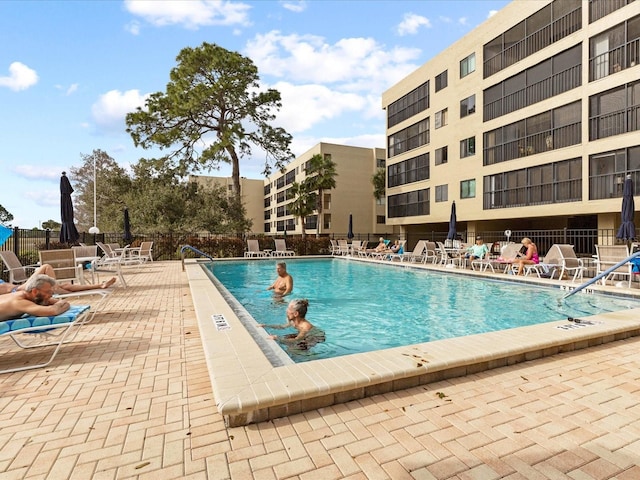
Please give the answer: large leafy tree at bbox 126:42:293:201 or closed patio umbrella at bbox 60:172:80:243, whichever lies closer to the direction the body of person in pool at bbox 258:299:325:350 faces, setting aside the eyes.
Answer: the closed patio umbrella

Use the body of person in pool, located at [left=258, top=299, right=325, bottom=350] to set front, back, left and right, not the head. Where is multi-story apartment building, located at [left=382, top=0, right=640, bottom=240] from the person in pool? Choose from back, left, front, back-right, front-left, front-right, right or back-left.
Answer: back-right

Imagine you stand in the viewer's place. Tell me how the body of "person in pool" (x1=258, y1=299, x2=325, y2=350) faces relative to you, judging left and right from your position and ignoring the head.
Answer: facing to the left of the viewer

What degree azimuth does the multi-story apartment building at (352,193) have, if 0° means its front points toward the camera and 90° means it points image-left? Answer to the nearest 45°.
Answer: approximately 45°

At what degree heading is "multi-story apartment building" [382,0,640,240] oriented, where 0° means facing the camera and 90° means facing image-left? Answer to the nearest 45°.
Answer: approximately 45°

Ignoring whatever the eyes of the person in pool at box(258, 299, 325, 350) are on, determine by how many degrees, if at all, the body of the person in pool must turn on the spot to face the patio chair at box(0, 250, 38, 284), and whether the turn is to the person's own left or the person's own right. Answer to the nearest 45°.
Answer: approximately 45° to the person's own right

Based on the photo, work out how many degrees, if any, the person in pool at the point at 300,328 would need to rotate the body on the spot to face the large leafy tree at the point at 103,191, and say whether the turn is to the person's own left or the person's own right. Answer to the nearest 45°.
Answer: approximately 45° to the person's own right
